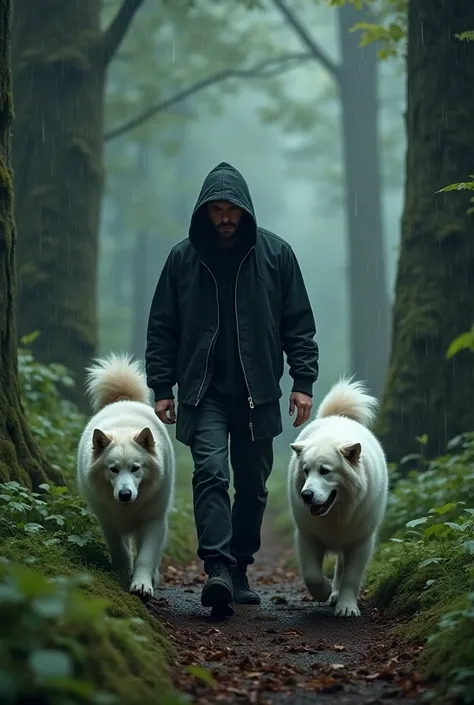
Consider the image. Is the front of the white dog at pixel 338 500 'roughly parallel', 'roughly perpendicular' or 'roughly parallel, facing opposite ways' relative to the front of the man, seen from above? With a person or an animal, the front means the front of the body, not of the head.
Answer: roughly parallel

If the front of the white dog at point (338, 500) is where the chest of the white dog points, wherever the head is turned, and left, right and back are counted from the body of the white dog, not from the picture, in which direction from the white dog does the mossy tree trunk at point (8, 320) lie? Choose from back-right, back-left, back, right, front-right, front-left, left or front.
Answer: right

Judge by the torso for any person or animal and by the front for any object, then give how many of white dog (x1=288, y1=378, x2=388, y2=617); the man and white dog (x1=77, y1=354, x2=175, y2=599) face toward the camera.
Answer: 3

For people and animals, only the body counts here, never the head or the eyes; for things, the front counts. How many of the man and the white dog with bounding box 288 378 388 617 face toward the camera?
2

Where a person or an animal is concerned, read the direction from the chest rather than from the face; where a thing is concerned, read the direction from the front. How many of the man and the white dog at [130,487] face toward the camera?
2

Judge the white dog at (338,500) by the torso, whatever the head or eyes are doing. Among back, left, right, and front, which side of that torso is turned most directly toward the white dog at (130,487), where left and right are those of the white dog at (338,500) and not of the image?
right

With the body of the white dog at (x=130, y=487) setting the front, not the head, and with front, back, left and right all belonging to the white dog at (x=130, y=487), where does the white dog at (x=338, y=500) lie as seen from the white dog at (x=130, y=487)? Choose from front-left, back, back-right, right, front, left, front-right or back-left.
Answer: left

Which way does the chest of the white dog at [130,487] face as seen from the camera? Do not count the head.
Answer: toward the camera

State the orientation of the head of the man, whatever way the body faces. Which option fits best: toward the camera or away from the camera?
toward the camera

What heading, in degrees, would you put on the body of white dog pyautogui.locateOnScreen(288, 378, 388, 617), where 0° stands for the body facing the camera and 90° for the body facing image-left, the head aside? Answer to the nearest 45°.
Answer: approximately 0°

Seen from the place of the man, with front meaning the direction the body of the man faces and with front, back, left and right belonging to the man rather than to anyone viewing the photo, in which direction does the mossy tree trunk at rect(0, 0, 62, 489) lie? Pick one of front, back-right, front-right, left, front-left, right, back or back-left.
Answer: right

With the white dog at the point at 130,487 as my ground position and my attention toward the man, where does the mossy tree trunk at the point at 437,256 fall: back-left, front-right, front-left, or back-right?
front-left

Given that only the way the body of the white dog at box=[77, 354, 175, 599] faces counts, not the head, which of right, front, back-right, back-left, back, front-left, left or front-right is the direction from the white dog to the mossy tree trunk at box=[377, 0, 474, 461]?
back-left
